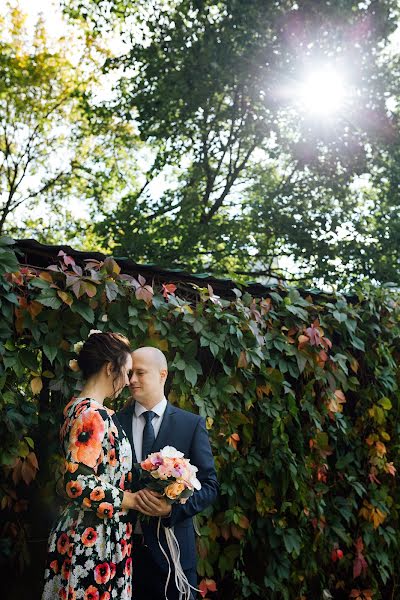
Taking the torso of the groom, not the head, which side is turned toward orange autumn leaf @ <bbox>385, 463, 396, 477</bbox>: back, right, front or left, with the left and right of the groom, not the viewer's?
back

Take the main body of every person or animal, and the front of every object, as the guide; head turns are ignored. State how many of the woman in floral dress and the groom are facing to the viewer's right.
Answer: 1

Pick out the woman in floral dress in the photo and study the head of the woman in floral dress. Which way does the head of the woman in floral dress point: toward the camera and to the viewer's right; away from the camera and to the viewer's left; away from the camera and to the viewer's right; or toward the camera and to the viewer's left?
away from the camera and to the viewer's right

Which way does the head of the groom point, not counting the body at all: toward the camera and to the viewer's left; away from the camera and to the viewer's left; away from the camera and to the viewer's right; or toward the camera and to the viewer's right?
toward the camera and to the viewer's left

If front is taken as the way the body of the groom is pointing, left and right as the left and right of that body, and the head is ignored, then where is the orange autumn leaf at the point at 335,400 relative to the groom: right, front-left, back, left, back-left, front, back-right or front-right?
back

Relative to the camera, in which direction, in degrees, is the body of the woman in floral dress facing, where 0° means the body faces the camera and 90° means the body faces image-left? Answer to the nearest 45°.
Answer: approximately 270°
